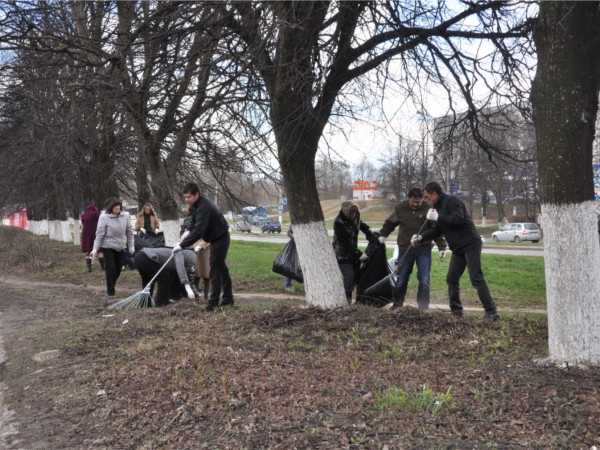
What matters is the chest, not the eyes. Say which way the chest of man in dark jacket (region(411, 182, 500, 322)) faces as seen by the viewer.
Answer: to the viewer's left

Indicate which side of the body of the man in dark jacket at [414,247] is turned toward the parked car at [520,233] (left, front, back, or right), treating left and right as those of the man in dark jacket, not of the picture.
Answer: back

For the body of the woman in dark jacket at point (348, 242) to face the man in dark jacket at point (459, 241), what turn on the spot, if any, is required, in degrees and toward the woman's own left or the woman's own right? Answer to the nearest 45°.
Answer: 0° — they already face them

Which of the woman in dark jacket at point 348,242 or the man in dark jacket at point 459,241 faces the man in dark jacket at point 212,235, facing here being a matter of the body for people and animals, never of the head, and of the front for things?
the man in dark jacket at point 459,241

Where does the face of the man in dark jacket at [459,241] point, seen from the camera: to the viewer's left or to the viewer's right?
to the viewer's left

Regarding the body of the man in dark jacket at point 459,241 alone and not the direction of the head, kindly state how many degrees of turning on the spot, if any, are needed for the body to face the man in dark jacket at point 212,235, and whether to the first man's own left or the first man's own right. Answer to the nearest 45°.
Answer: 0° — they already face them

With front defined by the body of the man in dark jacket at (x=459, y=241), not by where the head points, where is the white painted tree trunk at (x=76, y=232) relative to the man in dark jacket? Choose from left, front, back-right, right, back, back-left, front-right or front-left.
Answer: front-right
